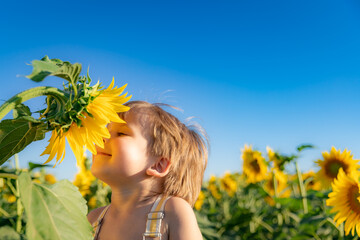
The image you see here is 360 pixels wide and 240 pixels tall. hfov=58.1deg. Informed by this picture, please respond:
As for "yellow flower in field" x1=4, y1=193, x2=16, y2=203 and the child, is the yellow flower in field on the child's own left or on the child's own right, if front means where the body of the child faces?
on the child's own right

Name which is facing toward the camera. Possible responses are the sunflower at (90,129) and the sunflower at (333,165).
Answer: the sunflower at (333,165)

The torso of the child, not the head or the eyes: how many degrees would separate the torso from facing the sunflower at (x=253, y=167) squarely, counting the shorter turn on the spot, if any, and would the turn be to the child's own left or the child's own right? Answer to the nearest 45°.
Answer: approximately 180°

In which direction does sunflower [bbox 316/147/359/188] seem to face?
toward the camera

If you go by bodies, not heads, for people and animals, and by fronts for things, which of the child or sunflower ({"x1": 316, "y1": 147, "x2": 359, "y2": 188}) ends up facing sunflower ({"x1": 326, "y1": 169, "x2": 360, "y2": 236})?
sunflower ({"x1": 316, "y1": 147, "x2": 359, "y2": 188})

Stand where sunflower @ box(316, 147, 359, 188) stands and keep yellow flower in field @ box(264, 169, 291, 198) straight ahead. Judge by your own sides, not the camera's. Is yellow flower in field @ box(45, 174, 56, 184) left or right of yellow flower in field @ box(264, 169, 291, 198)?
left

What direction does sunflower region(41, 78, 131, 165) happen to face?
to the viewer's right

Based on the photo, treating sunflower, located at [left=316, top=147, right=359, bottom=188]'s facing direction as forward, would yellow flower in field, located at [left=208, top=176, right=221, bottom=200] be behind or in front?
behind

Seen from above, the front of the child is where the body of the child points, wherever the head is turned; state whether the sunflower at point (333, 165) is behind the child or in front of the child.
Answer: behind

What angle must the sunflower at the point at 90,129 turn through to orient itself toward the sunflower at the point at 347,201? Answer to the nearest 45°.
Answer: approximately 45° to its left

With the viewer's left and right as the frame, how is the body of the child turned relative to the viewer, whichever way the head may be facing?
facing the viewer and to the left of the viewer

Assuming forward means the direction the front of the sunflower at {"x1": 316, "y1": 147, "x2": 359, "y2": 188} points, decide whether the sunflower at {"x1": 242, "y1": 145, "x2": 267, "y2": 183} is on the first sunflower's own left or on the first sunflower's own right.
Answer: on the first sunflower's own right

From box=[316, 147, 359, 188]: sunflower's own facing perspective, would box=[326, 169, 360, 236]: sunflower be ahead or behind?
ahead

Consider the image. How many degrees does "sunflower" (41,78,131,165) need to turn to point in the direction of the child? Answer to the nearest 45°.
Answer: approximately 45° to its left

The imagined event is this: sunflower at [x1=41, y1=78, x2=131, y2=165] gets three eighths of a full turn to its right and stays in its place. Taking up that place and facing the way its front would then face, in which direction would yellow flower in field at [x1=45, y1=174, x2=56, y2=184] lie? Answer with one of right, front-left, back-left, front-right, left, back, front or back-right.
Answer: back-right

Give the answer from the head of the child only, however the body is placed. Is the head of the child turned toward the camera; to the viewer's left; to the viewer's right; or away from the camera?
to the viewer's left
